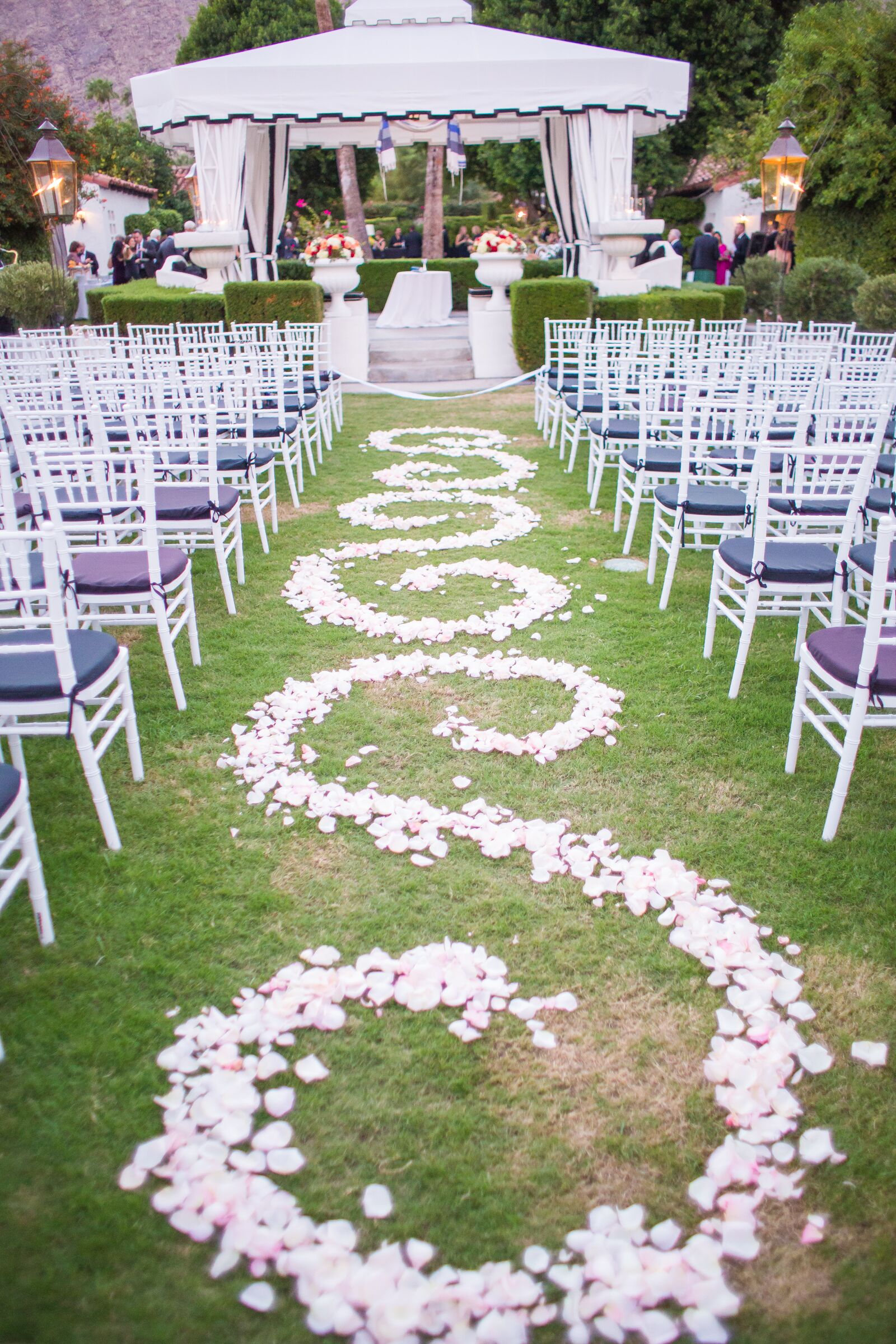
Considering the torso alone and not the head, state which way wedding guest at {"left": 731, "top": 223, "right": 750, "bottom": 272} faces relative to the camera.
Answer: to the viewer's left

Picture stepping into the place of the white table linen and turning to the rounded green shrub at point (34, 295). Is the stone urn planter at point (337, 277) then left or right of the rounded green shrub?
left

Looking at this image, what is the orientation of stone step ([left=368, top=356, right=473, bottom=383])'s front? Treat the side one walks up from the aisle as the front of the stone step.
toward the camera

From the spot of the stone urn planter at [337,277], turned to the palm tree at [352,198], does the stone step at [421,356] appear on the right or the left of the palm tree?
right

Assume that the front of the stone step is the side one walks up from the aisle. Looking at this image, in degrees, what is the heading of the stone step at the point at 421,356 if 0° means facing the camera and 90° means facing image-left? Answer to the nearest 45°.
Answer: approximately 0°

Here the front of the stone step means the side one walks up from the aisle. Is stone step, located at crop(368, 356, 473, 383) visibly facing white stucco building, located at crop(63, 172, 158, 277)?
no

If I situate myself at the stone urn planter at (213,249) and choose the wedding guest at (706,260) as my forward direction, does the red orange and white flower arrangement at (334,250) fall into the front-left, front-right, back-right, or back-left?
front-right

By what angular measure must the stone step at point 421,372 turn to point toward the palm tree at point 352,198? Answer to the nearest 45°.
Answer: approximately 180°

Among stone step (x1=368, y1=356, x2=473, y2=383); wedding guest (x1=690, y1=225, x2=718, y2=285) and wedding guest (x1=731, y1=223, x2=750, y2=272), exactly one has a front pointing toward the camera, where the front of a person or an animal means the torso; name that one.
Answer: the stone step
